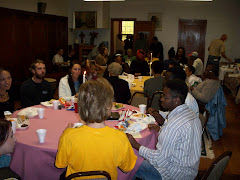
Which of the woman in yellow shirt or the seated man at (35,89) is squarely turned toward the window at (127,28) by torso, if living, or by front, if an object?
the woman in yellow shirt

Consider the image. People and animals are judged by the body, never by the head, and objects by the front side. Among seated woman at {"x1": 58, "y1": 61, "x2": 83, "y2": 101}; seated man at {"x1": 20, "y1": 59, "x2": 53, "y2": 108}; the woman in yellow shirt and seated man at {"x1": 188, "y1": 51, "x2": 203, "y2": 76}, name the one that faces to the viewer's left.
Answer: seated man at {"x1": 188, "y1": 51, "x2": 203, "y2": 76}

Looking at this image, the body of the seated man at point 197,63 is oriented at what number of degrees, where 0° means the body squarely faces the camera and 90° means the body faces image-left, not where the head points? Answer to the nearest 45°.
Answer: approximately 90°

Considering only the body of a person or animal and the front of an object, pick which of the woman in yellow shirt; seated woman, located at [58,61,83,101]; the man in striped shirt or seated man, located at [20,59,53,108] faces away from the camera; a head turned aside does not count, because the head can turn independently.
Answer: the woman in yellow shirt

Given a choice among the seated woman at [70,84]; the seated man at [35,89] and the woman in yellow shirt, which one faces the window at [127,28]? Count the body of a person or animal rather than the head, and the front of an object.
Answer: the woman in yellow shirt

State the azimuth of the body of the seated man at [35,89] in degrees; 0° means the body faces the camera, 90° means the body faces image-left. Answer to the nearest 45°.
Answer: approximately 315°

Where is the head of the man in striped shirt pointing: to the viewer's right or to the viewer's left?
to the viewer's left

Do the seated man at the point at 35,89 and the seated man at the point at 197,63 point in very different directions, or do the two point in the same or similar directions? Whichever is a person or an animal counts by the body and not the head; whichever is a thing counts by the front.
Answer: very different directions

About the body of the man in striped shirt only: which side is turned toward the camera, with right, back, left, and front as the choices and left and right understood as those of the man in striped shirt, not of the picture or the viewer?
left

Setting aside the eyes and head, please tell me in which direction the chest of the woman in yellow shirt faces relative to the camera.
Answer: away from the camera

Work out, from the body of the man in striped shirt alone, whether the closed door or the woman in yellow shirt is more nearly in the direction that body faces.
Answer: the woman in yellow shirt
